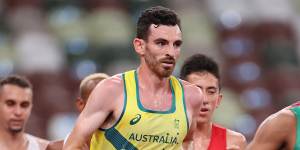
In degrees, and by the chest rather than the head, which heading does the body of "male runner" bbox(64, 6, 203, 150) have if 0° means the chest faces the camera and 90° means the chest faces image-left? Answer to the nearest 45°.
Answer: approximately 315°

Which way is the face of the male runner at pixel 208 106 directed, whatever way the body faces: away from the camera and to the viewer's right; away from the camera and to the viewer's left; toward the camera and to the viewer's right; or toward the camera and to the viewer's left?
toward the camera and to the viewer's left

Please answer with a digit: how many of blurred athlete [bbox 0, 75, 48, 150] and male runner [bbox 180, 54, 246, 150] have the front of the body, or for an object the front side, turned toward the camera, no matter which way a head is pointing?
2

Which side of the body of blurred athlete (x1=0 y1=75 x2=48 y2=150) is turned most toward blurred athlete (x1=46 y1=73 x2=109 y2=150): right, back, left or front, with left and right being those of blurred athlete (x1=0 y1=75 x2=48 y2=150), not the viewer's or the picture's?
left

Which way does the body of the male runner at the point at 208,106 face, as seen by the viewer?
toward the camera

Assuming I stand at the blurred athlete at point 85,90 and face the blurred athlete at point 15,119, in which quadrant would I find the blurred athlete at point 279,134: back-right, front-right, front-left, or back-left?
back-left

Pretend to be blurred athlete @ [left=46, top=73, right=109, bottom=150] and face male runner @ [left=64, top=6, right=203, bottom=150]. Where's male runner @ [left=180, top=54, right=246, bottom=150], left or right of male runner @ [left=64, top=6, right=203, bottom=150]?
left

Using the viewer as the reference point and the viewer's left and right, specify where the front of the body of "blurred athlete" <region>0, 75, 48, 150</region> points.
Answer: facing the viewer
